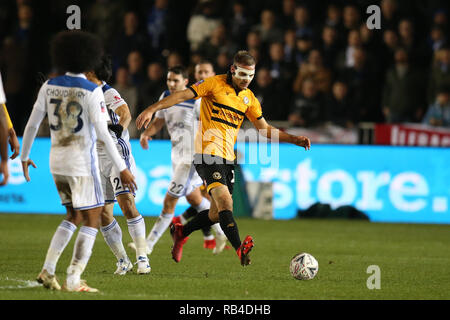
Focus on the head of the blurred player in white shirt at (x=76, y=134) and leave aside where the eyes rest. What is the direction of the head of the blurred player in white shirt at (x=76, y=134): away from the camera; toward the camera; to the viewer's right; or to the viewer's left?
away from the camera

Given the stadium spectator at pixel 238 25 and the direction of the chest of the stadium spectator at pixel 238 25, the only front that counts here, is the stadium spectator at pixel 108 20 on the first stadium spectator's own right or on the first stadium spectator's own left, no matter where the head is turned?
on the first stadium spectator's own right

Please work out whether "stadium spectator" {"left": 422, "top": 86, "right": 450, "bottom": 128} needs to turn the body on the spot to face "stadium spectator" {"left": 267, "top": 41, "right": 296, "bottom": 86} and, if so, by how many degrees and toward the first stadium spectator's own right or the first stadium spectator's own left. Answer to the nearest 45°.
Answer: approximately 90° to the first stadium spectator's own right

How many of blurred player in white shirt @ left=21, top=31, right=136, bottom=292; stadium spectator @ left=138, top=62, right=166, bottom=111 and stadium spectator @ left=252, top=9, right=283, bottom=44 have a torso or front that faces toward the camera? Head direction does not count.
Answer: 2

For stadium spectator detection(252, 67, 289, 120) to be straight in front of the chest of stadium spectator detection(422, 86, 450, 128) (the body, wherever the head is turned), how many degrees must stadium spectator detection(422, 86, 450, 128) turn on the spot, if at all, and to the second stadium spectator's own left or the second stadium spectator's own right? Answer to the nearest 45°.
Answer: approximately 90° to the second stadium spectator's own right

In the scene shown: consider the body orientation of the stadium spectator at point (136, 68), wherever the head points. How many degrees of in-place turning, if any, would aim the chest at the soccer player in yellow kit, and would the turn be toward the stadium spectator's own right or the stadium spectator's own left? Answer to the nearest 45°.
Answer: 0° — they already face them
